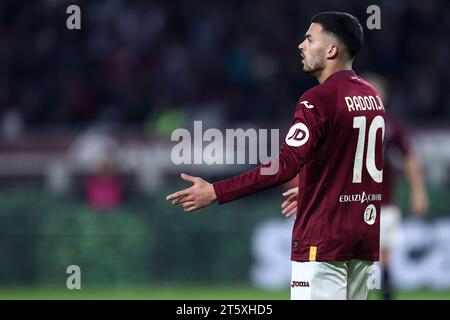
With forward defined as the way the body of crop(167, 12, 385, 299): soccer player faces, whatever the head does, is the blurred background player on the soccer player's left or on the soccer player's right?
on the soccer player's right

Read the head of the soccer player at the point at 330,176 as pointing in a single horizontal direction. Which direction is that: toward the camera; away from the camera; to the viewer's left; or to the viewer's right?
to the viewer's left

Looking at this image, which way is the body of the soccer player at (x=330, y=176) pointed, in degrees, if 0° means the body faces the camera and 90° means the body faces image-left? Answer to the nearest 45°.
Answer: approximately 135°
